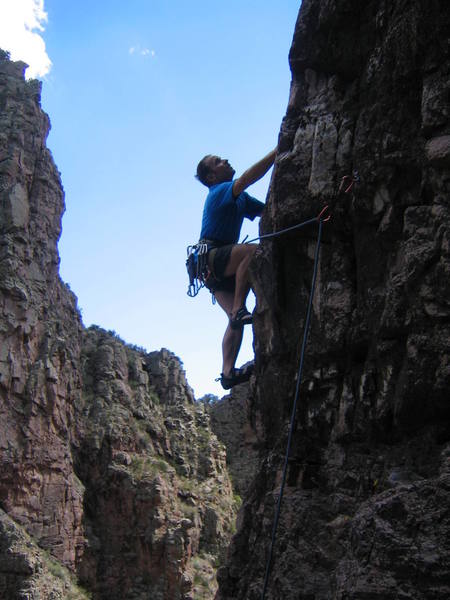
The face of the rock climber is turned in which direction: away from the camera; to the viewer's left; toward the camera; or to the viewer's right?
to the viewer's right

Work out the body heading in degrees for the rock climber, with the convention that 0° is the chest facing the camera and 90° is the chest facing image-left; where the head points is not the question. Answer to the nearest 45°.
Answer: approximately 270°
